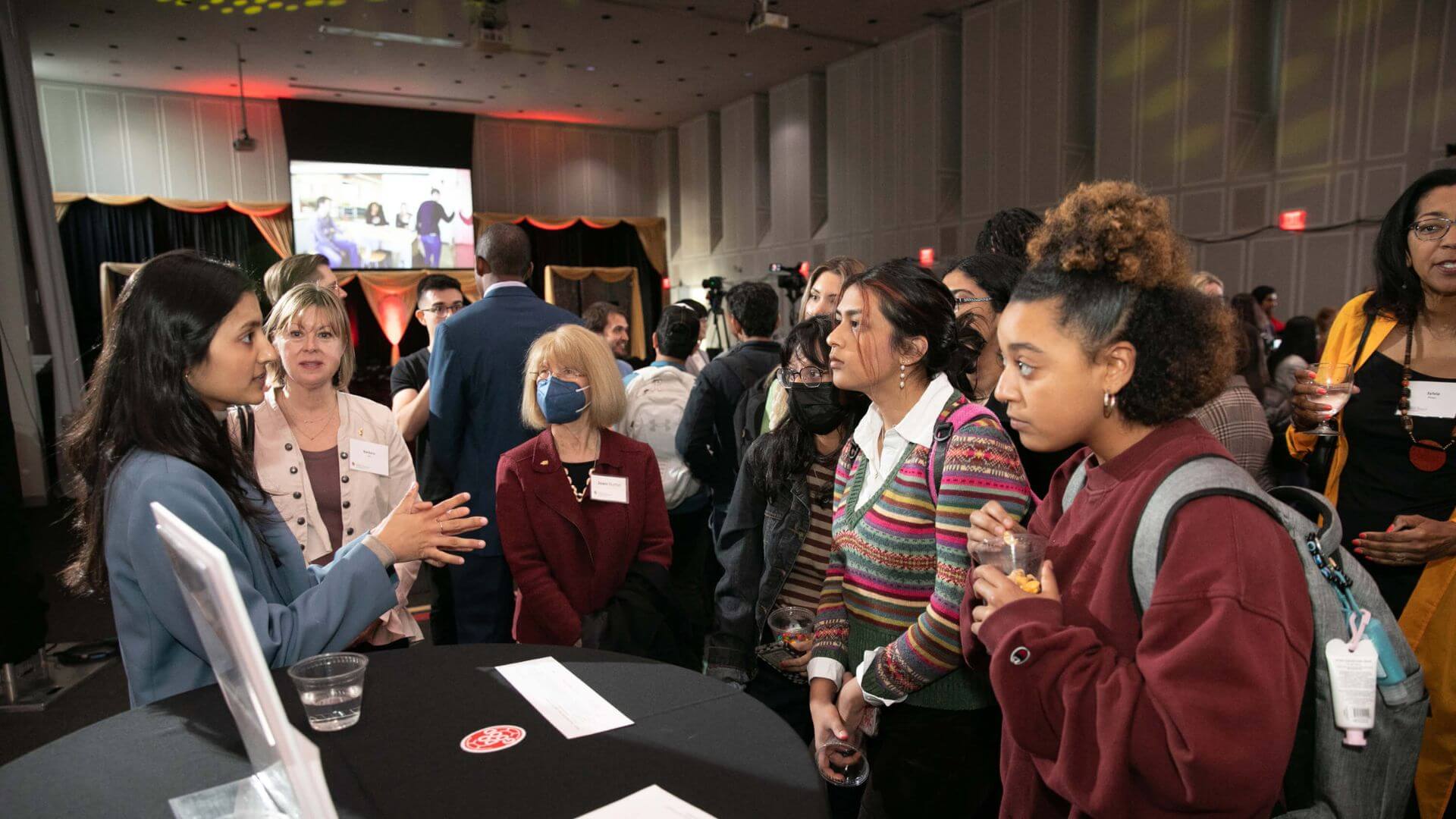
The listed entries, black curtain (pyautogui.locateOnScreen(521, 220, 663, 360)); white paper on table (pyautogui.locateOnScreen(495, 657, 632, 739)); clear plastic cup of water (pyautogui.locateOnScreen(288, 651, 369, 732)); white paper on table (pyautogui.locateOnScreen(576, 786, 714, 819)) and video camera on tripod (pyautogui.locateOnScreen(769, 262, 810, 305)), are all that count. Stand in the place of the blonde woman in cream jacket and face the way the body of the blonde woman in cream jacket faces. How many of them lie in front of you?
3

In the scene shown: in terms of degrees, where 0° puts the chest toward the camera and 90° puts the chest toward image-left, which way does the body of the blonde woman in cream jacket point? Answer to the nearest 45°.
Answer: approximately 0°

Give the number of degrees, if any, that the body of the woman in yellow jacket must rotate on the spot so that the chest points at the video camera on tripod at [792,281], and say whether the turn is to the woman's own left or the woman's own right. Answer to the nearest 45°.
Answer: approximately 135° to the woman's own right

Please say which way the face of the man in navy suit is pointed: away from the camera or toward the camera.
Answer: away from the camera

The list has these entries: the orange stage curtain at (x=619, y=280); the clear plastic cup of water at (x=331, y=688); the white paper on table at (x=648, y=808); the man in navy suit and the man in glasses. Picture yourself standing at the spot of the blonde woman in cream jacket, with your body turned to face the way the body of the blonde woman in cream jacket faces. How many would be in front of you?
2

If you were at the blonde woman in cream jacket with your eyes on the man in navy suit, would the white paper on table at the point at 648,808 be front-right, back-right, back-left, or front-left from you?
back-right

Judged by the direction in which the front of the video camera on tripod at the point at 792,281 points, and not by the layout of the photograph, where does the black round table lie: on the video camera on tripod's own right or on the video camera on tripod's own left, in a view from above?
on the video camera on tripod's own left

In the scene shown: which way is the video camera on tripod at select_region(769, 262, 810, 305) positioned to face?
to the viewer's left

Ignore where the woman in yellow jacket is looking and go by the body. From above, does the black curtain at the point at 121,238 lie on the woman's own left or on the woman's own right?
on the woman's own right

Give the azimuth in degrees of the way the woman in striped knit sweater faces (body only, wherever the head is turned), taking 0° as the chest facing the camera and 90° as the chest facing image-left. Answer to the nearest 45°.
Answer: approximately 45°

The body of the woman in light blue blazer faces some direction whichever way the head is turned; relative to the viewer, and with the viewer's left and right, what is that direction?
facing to the right of the viewer

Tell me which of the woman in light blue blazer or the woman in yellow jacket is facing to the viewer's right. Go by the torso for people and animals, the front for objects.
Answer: the woman in light blue blazer

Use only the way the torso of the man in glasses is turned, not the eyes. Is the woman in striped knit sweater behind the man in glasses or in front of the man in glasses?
in front
